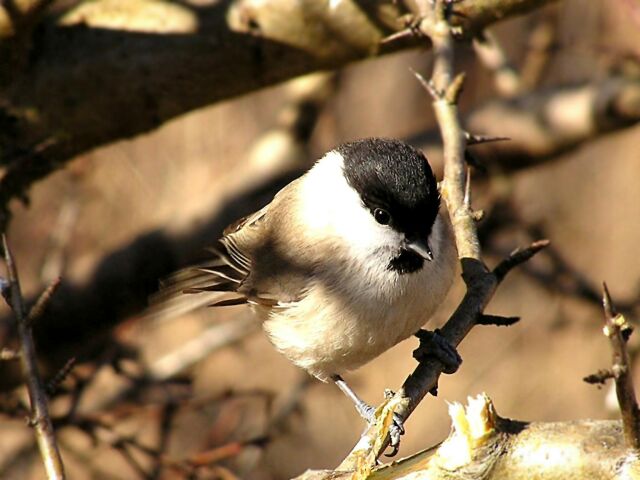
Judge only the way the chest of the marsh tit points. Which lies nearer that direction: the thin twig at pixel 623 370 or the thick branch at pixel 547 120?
the thin twig

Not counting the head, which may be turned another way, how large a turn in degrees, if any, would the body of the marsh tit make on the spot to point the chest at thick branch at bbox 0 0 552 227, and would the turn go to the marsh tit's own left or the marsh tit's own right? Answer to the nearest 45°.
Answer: approximately 180°

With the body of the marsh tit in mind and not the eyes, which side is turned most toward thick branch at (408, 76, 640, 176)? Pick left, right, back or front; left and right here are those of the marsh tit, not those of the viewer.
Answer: left

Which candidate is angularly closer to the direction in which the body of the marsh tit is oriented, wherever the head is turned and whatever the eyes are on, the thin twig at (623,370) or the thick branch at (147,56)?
the thin twig

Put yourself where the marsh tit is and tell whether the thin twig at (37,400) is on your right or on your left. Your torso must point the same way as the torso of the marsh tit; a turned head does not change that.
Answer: on your right

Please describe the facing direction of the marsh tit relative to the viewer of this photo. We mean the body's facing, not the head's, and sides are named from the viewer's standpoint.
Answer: facing the viewer and to the right of the viewer

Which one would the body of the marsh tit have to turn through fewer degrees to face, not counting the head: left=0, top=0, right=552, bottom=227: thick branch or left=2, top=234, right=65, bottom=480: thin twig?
the thin twig
